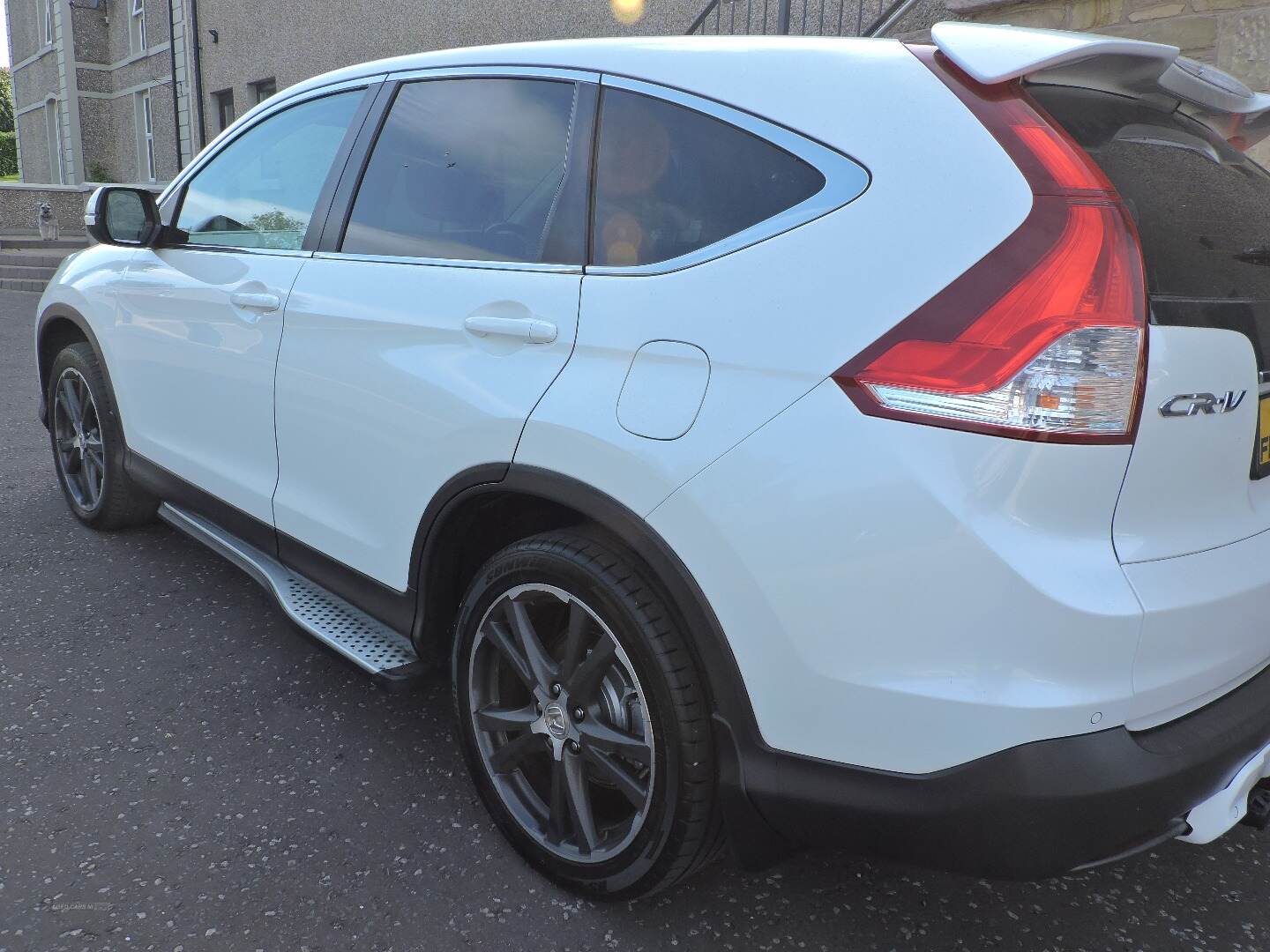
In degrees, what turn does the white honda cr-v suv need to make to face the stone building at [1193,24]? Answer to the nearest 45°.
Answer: approximately 90° to its right

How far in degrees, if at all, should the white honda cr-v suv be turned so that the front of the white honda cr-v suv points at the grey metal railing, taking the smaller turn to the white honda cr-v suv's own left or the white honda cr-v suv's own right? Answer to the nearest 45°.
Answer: approximately 45° to the white honda cr-v suv's own right

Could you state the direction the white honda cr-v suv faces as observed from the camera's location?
facing away from the viewer and to the left of the viewer
